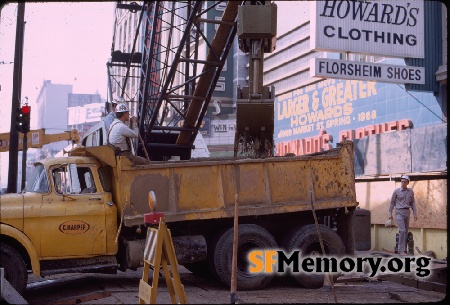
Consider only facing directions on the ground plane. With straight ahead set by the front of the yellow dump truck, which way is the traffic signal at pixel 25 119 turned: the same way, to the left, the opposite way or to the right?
to the left

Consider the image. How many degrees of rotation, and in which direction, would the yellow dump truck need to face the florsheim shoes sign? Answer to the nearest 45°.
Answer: approximately 135° to its right

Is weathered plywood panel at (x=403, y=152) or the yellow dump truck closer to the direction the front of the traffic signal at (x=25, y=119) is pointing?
the yellow dump truck

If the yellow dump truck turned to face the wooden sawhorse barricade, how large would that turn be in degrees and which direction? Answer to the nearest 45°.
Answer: approximately 90° to its left

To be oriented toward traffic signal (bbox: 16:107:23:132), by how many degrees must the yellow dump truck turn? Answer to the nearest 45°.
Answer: approximately 45° to its right

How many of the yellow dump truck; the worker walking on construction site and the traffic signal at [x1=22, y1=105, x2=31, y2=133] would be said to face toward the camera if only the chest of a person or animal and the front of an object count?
2

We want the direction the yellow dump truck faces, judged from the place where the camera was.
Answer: facing to the left of the viewer

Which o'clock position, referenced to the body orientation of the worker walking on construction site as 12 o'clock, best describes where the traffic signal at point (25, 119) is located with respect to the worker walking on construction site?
The traffic signal is roughly at 3 o'clock from the worker walking on construction site.

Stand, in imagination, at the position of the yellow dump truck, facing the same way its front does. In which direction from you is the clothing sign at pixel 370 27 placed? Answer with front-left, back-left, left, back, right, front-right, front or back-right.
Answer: back-right

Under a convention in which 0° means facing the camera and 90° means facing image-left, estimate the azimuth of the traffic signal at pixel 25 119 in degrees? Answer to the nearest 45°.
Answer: approximately 0°

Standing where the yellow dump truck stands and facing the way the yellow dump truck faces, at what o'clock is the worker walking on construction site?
The worker walking on construction site is roughly at 5 o'clock from the yellow dump truck.

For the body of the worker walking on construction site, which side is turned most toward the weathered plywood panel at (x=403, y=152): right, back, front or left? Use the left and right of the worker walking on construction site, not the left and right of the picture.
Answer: back

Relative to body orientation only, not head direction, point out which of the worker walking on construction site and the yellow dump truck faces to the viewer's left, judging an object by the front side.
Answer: the yellow dump truck

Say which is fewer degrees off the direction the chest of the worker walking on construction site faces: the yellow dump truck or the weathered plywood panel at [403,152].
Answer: the yellow dump truck
